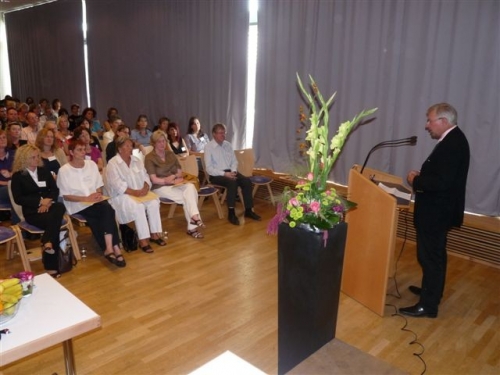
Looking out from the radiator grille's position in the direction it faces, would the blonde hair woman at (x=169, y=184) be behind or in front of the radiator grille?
in front

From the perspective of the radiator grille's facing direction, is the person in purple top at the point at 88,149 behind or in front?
in front

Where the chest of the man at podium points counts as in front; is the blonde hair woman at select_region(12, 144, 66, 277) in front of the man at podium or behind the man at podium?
in front

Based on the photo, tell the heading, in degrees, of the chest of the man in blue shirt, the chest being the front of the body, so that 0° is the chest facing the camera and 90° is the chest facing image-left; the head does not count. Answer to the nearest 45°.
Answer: approximately 315°

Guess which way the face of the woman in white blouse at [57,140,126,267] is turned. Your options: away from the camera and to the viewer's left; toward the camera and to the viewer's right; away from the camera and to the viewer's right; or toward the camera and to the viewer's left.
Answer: toward the camera and to the viewer's right

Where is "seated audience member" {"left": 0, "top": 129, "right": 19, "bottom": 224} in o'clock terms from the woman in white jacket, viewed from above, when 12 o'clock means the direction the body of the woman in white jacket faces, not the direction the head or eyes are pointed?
The seated audience member is roughly at 5 o'clock from the woman in white jacket.

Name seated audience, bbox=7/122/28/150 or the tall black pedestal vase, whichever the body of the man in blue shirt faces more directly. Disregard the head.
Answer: the tall black pedestal vase

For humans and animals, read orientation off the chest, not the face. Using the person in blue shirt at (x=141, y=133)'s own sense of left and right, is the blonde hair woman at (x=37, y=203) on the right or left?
on their right

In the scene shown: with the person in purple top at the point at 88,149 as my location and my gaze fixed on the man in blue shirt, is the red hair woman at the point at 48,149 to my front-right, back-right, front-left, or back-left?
back-right

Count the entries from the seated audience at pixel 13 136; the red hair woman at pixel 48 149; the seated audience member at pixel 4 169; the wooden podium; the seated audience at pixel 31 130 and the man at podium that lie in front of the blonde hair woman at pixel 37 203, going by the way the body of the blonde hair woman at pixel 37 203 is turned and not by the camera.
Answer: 2

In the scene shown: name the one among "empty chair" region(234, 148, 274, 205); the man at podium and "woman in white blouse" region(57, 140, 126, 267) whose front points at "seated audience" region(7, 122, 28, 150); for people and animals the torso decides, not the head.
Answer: the man at podium

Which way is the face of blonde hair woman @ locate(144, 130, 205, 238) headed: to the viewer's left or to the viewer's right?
to the viewer's right
